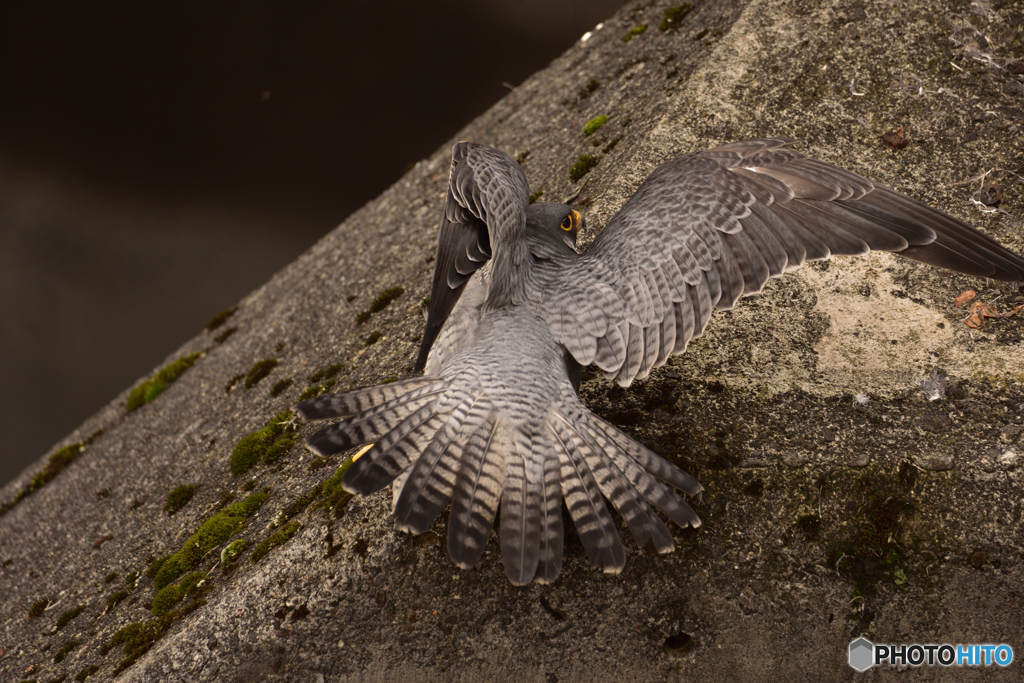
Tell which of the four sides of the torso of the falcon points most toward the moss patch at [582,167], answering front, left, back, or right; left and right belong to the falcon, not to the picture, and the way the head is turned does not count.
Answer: front

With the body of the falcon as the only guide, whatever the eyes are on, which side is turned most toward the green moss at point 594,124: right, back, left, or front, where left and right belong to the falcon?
front

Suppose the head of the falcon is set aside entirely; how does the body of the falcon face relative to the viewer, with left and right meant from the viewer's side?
facing away from the viewer

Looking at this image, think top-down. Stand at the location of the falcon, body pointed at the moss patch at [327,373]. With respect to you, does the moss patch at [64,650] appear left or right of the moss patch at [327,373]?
left

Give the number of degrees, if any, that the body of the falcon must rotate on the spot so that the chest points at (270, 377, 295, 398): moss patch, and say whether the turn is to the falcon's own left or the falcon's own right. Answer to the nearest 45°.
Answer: approximately 45° to the falcon's own left

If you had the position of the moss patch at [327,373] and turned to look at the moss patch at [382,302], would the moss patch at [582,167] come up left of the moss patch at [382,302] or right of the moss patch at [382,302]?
right

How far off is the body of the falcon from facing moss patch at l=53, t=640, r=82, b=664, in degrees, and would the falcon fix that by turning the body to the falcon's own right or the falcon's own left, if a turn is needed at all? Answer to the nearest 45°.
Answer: approximately 90° to the falcon's own left

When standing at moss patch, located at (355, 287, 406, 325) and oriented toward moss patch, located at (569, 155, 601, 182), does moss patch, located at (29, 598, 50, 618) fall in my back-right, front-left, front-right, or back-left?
back-right
